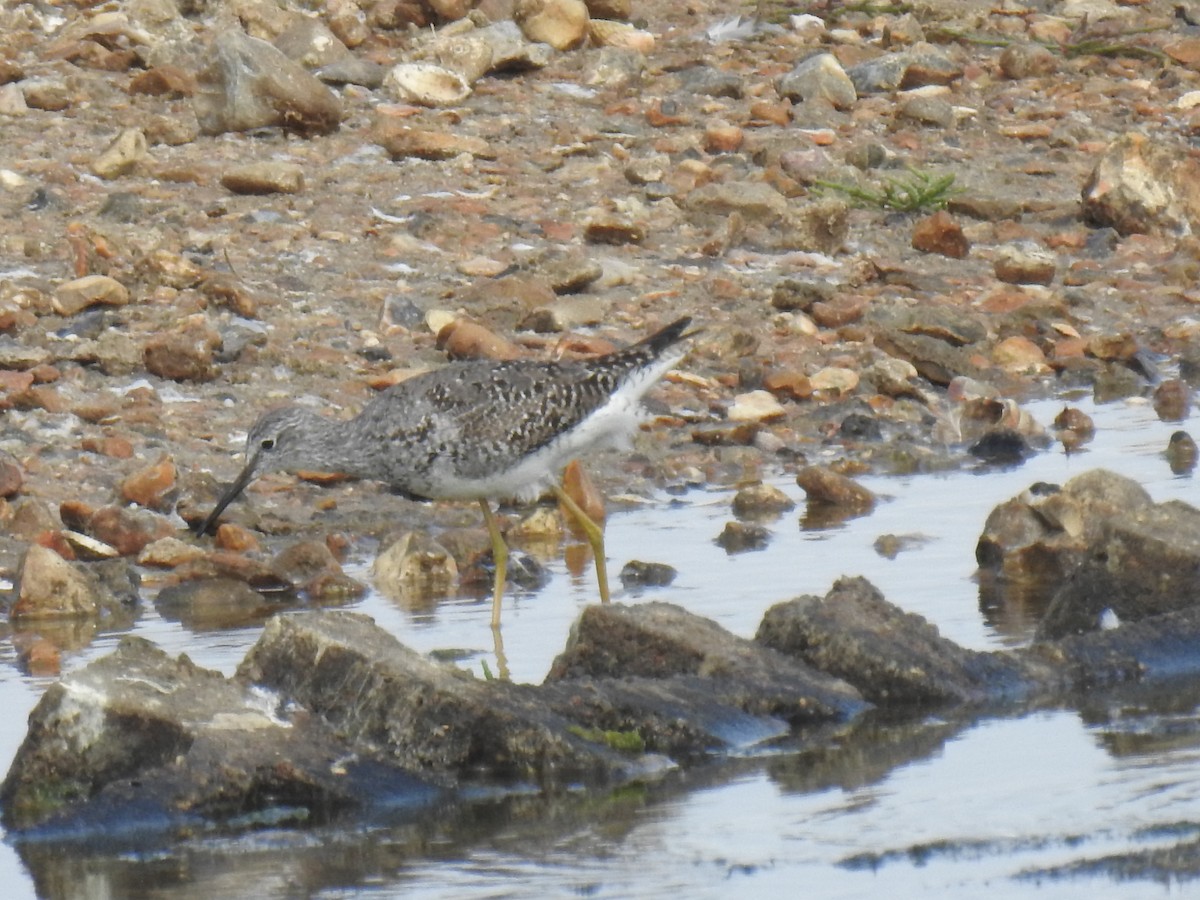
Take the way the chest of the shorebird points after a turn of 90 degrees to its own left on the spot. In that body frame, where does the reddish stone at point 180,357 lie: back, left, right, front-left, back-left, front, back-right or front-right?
back-right

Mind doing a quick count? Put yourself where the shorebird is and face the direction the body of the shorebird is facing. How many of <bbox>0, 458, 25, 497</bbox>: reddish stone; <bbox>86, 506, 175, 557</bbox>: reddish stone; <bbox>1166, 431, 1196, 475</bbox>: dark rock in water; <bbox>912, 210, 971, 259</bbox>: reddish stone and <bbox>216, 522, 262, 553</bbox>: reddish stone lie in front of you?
3

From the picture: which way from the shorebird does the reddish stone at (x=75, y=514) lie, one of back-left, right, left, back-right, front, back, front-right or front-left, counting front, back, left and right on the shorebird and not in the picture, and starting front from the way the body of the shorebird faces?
front

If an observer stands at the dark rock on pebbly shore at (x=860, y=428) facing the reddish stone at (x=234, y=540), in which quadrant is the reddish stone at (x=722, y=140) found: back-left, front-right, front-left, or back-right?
back-right

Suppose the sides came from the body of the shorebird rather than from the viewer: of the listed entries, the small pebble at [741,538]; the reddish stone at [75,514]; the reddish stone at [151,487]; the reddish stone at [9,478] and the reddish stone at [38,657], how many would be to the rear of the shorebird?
1

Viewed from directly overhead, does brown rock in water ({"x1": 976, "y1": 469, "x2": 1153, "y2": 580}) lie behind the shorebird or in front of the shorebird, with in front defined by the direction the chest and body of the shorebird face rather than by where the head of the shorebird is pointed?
behind

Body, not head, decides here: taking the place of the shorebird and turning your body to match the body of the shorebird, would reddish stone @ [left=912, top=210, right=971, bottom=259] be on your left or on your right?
on your right

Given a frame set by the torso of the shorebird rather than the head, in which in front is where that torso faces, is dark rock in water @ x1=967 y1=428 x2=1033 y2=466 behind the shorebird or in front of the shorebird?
behind

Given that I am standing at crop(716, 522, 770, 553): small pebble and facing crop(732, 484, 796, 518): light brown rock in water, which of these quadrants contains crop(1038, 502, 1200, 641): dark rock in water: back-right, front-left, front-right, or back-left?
back-right

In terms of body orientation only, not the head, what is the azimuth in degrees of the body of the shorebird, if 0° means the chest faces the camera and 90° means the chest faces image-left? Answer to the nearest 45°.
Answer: approximately 90°

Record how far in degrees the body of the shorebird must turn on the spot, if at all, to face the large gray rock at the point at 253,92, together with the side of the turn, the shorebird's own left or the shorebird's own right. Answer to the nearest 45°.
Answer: approximately 90° to the shorebird's own right

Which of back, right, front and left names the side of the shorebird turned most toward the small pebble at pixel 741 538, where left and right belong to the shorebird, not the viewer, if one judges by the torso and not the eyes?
back

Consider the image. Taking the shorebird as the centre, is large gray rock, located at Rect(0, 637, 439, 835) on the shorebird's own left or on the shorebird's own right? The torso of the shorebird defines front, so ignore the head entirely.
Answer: on the shorebird's own left

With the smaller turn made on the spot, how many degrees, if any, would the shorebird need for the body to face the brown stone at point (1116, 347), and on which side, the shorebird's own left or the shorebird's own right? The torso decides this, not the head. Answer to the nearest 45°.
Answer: approximately 135° to the shorebird's own right

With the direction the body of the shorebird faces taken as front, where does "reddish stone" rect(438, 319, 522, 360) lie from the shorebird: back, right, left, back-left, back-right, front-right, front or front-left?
right

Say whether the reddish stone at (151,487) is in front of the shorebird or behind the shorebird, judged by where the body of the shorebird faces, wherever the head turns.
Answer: in front

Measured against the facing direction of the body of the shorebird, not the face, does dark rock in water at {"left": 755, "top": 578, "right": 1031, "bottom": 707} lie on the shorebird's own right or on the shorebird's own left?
on the shorebird's own left

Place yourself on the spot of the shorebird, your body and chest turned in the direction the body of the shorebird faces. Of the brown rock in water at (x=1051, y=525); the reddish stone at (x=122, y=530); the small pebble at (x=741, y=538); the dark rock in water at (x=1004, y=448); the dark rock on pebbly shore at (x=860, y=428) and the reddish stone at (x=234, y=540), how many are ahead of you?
2

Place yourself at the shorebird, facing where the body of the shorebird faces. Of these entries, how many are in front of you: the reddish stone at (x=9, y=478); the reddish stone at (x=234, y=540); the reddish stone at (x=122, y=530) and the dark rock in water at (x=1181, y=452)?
3
